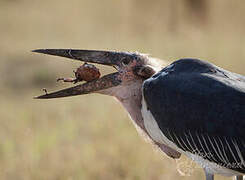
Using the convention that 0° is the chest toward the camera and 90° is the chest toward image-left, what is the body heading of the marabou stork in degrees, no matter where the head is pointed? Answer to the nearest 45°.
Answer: approximately 90°
